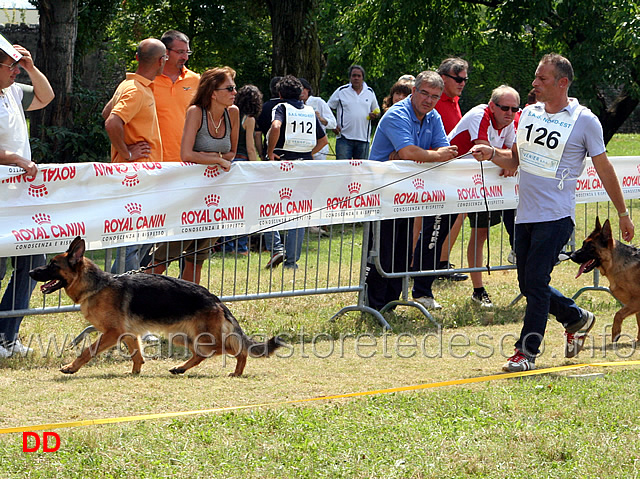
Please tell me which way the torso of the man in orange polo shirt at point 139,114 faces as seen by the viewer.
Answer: to the viewer's right

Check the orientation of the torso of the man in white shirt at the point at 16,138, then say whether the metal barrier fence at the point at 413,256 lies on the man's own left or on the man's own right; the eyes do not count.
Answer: on the man's own left

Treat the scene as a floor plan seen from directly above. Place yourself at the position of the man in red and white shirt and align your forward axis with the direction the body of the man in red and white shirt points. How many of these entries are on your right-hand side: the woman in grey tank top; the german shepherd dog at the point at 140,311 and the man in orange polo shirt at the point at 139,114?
3

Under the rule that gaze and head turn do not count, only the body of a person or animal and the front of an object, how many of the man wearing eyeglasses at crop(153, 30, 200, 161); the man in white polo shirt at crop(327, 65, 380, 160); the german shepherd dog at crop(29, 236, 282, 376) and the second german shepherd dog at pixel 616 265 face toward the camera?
2

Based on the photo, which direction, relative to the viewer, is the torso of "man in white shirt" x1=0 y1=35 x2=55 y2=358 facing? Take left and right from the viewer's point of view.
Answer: facing the viewer and to the right of the viewer

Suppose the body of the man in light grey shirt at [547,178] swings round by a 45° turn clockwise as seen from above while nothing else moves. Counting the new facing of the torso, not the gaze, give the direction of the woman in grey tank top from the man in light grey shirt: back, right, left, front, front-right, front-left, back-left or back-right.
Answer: front

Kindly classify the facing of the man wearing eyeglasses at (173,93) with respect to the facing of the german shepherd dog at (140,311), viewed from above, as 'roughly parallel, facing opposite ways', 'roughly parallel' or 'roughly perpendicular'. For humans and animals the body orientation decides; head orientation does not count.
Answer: roughly perpendicular

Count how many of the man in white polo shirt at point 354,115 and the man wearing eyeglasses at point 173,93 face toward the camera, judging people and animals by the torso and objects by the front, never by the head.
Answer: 2

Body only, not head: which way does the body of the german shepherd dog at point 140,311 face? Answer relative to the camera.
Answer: to the viewer's left

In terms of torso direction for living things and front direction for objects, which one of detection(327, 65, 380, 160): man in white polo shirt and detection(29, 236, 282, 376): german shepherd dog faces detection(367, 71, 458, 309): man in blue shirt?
the man in white polo shirt

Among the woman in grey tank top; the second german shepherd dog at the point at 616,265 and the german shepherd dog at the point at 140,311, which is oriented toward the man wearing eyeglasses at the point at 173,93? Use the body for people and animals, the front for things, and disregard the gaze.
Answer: the second german shepherd dog
